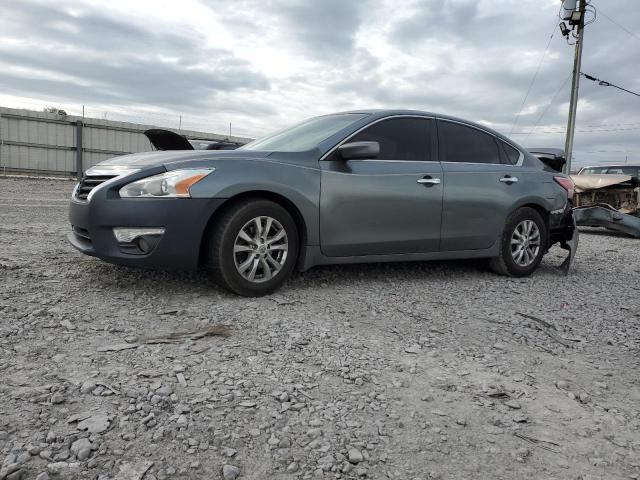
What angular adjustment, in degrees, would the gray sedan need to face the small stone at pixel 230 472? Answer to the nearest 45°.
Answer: approximately 45° to its left

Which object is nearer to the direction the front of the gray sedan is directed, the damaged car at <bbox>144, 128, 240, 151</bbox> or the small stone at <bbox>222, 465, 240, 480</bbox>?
the small stone

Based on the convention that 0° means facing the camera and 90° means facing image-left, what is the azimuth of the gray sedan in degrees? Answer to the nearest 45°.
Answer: approximately 45°

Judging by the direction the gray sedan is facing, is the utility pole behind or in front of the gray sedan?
behind

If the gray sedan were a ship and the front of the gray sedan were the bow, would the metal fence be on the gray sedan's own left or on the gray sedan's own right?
on the gray sedan's own right

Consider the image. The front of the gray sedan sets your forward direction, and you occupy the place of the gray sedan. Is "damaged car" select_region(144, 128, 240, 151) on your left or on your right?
on your right

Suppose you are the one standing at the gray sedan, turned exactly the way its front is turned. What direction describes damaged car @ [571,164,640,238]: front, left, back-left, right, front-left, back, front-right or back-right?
back
